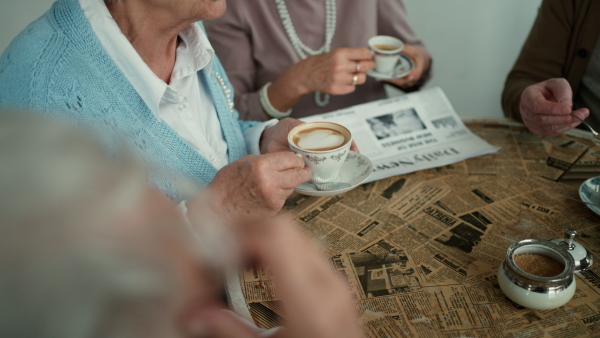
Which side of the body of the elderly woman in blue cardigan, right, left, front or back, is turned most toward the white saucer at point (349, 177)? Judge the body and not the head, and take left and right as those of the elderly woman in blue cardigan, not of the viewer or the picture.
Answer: front

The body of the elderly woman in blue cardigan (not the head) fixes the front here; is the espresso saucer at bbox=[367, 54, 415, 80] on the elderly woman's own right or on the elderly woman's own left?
on the elderly woman's own left

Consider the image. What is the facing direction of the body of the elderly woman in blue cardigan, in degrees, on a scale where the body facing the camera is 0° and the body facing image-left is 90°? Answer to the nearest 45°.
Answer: approximately 315°

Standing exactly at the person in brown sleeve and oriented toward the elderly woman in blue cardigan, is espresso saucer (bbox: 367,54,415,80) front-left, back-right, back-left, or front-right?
front-right

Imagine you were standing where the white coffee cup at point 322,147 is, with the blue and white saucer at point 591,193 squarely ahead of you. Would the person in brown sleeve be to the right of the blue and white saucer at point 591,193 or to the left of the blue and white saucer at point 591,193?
left

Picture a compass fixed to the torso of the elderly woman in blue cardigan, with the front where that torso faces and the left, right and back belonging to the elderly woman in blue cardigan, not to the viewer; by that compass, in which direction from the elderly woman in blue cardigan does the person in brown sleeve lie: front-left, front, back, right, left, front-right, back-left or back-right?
front-left

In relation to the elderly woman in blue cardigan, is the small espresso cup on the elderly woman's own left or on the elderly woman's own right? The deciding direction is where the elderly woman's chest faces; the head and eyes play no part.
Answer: on the elderly woman's own left

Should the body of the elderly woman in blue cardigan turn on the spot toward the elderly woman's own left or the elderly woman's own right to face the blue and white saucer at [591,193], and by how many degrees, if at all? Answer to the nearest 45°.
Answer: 0° — they already face it
